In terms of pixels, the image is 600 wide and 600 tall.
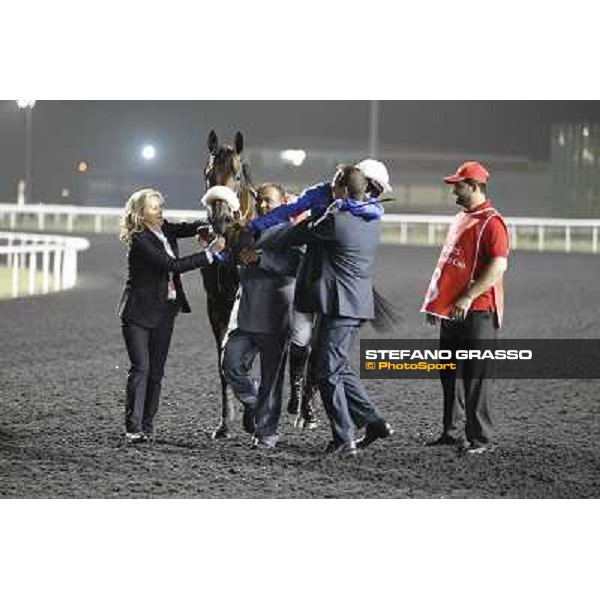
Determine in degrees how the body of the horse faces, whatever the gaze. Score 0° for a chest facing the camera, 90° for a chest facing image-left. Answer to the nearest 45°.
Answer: approximately 0°

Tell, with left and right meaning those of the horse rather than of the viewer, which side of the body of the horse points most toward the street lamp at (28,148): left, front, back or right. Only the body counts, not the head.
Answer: back

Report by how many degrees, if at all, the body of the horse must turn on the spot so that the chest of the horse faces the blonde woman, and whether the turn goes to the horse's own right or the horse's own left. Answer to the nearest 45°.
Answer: approximately 45° to the horse's own right

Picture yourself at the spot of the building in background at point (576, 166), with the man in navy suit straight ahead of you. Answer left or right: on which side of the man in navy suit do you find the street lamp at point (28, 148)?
right

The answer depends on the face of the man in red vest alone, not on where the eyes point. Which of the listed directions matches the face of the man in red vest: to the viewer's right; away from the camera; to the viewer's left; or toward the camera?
to the viewer's left

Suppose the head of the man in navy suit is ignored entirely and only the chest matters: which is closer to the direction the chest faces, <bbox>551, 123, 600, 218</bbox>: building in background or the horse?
the horse

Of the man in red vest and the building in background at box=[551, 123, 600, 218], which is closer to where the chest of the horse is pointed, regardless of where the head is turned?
the man in red vest

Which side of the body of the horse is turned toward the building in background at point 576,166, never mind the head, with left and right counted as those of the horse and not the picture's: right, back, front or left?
back

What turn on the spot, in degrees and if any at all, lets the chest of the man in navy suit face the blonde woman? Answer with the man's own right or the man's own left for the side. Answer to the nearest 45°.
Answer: approximately 45° to the man's own left

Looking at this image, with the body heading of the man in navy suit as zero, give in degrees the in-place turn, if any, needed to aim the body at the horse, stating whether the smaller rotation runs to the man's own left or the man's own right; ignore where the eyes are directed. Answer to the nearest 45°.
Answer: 0° — they already face it

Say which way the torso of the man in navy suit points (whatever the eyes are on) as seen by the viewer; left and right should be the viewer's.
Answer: facing away from the viewer and to the left of the viewer
